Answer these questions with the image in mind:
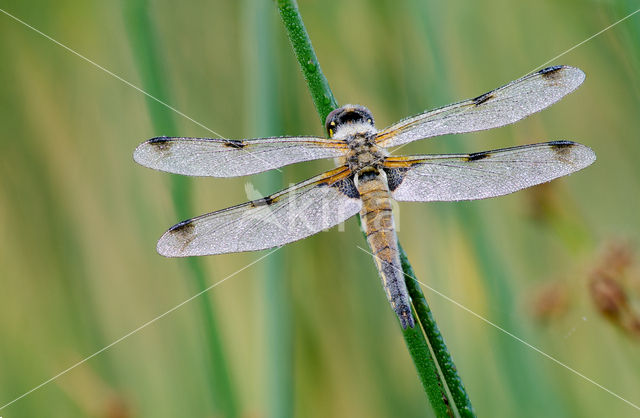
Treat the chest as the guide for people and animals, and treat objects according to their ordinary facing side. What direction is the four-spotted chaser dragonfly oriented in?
away from the camera

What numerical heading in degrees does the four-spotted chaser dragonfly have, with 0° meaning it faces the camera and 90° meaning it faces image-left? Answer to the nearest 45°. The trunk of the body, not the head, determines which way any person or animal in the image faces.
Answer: approximately 180°
